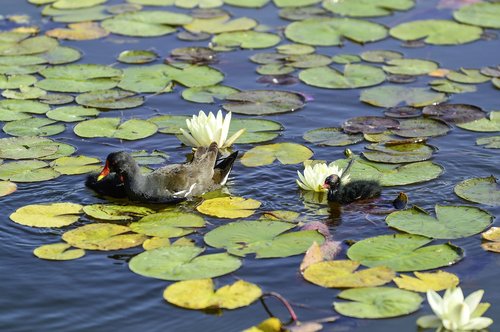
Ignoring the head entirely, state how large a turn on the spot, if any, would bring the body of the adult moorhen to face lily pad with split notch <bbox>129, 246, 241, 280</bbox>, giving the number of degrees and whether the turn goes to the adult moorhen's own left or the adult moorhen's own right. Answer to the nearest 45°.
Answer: approximately 90° to the adult moorhen's own left

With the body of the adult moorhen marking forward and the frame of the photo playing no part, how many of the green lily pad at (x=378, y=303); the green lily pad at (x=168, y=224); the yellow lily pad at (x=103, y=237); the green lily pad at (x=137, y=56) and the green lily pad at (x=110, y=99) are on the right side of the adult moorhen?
2

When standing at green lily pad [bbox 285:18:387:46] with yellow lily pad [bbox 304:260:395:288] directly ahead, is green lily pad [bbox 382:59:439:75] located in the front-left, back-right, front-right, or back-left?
front-left

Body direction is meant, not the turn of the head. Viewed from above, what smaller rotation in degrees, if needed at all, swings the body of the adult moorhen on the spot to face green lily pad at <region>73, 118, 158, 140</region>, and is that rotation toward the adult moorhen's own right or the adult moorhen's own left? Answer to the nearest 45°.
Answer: approximately 90° to the adult moorhen's own right

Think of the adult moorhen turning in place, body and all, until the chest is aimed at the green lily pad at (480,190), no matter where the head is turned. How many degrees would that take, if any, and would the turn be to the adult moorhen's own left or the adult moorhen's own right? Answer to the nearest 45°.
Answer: approximately 180°

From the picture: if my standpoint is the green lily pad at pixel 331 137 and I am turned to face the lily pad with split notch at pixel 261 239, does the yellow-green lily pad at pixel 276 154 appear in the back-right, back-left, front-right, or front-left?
front-right

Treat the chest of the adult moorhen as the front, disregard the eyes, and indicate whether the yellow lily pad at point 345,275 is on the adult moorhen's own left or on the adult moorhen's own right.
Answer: on the adult moorhen's own left

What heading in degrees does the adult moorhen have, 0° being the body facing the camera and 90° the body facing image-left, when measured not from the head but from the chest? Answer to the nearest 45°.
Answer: approximately 90°

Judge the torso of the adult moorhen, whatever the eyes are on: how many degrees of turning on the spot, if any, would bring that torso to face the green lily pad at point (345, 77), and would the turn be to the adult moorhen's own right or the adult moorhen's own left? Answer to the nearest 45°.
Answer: approximately 135° to the adult moorhen's own right

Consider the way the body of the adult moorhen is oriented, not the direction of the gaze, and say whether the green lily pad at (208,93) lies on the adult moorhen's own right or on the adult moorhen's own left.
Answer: on the adult moorhen's own right

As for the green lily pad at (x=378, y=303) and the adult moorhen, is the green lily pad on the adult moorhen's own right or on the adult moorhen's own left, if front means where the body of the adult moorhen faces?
on the adult moorhen's own left

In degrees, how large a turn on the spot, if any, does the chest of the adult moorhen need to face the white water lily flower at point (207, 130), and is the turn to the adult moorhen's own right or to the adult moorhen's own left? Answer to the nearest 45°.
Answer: approximately 135° to the adult moorhen's own right

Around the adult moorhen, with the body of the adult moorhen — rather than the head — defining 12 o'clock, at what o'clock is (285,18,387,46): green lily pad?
The green lily pad is roughly at 4 o'clock from the adult moorhen.

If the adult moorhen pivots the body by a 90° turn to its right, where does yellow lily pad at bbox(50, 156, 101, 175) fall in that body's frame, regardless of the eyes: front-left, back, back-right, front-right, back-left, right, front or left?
front-left

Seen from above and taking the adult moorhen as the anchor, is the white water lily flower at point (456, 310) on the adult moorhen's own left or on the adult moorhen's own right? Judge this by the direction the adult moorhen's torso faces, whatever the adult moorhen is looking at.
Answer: on the adult moorhen's own left
